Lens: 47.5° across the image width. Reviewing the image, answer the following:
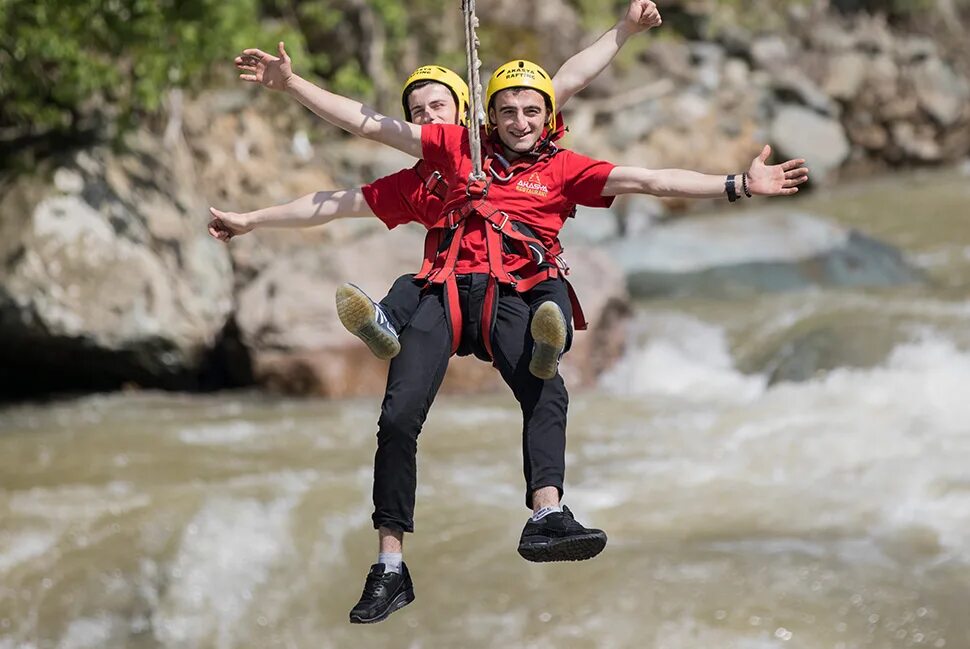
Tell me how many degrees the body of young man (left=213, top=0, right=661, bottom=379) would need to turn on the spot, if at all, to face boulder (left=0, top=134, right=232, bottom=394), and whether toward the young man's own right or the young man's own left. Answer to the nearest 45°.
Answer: approximately 135° to the young man's own right

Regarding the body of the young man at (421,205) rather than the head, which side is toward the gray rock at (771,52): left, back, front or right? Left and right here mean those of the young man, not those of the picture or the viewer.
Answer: back

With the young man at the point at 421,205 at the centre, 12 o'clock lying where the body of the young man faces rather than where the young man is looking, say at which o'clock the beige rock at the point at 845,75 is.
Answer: The beige rock is roughly at 7 o'clock from the young man.

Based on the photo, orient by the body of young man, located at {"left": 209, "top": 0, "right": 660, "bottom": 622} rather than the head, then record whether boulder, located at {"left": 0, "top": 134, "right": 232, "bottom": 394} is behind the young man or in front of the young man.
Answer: behind

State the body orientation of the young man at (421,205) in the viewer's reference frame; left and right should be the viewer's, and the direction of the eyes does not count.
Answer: facing the viewer

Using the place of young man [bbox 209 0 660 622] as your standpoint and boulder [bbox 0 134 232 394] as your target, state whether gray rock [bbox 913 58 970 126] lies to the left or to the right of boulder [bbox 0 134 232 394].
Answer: right

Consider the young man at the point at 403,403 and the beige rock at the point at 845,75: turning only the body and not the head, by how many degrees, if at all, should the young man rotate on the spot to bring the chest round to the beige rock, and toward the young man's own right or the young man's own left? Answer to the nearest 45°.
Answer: approximately 135° to the young man's own left

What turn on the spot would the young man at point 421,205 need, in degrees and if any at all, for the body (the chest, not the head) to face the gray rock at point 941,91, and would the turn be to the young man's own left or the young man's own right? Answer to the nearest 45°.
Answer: approximately 135° to the young man's own left
